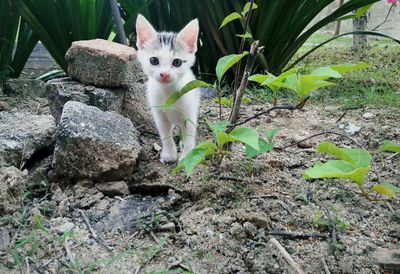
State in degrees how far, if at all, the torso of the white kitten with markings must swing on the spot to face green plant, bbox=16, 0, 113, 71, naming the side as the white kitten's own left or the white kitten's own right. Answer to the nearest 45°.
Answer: approximately 135° to the white kitten's own right

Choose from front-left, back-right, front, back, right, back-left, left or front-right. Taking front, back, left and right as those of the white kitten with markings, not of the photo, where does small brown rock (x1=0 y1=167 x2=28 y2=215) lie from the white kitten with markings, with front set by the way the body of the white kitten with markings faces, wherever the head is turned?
front-right

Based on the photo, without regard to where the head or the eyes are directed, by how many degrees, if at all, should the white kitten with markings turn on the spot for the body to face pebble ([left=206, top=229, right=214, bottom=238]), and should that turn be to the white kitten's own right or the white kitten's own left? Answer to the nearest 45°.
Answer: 0° — it already faces it

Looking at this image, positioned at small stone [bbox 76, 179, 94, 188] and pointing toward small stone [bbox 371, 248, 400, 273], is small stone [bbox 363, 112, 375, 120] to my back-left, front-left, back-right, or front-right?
front-left

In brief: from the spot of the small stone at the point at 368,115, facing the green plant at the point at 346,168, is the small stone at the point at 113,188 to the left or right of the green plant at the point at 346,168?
right

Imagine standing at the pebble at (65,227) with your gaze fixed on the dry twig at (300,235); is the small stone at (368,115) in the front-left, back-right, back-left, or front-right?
front-left

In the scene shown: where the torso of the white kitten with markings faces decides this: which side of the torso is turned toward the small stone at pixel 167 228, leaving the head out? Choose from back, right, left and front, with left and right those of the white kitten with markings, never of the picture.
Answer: front

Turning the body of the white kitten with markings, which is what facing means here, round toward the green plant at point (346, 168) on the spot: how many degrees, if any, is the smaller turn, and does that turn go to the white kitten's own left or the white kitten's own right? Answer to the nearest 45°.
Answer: approximately 45° to the white kitten's own left

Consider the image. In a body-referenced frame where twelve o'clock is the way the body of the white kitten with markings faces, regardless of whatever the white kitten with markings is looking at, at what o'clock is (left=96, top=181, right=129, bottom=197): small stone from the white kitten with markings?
The small stone is roughly at 1 o'clock from the white kitten with markings.

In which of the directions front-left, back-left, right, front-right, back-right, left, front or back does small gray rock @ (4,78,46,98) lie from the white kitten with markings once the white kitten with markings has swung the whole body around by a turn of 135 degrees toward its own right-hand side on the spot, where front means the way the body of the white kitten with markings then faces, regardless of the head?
front

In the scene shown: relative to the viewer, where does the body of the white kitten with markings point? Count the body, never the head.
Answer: toward the camera
